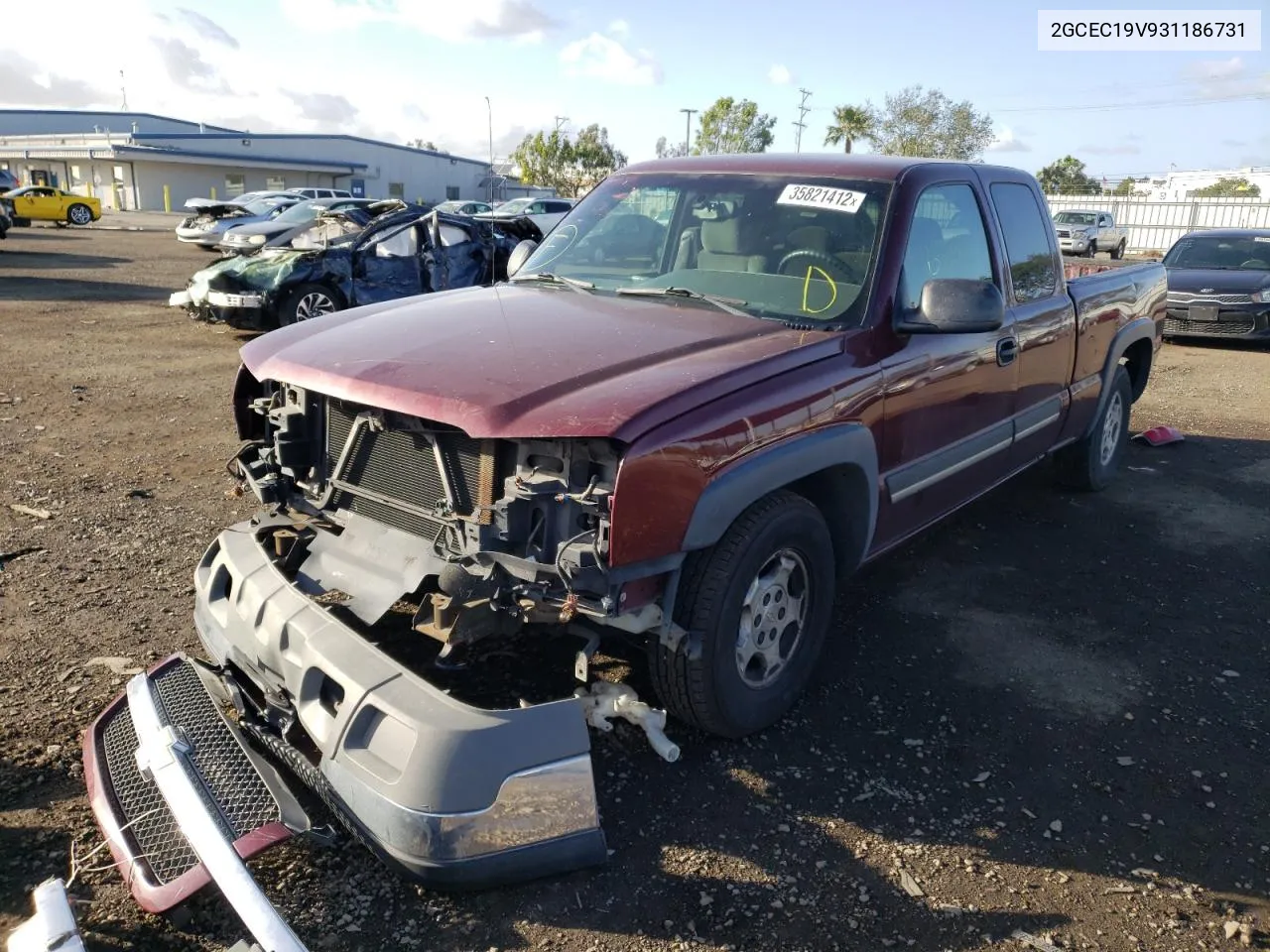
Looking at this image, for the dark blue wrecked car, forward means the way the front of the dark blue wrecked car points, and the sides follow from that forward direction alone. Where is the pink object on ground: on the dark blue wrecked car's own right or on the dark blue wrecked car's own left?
on the dark blue wrecked car's own left

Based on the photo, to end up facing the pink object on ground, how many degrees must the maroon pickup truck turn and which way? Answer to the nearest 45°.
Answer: approximately 180°

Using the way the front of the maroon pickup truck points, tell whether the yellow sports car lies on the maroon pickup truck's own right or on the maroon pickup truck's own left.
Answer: on the maroon pickup truck's own right

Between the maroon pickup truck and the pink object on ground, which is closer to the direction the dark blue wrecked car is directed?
the maroon pickup truck

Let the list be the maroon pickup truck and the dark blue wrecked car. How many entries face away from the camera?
0

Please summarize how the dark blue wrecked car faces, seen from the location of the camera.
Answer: facing the viewer and to the left of the viewer

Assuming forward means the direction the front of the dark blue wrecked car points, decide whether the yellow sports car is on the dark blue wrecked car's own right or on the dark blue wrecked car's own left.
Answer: on the dark blue wrecked car's own right

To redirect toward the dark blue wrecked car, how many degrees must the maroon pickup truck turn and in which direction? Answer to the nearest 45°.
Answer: approximately 135° to its right

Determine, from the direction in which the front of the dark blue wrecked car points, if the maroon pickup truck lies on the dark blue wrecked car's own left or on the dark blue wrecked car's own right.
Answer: on the dark blue wrecked car's own left
